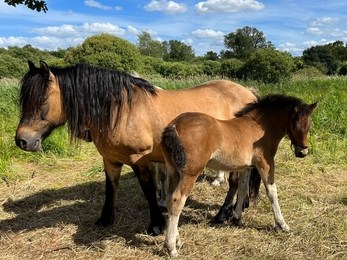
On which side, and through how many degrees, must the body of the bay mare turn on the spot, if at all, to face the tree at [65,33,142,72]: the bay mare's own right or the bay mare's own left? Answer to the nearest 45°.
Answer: approximately 135° to the bay mare's own right

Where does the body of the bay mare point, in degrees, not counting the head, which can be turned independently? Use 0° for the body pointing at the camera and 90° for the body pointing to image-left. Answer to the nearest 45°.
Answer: approximately 45°

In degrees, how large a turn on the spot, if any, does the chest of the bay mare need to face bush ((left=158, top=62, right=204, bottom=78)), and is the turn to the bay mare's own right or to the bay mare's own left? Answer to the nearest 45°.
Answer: approximately 135° to the bay mare's own right

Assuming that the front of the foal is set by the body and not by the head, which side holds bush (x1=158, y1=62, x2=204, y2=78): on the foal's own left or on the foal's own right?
on the foal's own left

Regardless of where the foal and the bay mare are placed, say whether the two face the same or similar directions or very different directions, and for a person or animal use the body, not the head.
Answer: very different directions

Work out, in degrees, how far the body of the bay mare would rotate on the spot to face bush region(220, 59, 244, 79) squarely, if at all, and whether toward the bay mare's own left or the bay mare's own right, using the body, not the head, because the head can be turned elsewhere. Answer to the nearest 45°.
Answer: approximately 135° to the bay mare's own right

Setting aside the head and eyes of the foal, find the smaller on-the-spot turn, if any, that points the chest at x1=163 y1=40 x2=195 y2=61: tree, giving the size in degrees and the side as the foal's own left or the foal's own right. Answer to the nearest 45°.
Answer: approximately 45° to the foal's own left

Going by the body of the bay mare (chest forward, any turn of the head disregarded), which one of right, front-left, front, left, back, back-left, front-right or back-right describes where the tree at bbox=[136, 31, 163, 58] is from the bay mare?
back-right

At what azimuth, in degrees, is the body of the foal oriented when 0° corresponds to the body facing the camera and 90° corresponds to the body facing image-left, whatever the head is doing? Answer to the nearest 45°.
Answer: approximately 225°

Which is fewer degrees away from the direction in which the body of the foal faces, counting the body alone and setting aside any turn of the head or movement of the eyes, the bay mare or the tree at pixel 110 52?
the tree

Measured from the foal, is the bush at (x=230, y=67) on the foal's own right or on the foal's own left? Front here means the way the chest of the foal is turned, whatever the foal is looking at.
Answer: on the foal's own left
